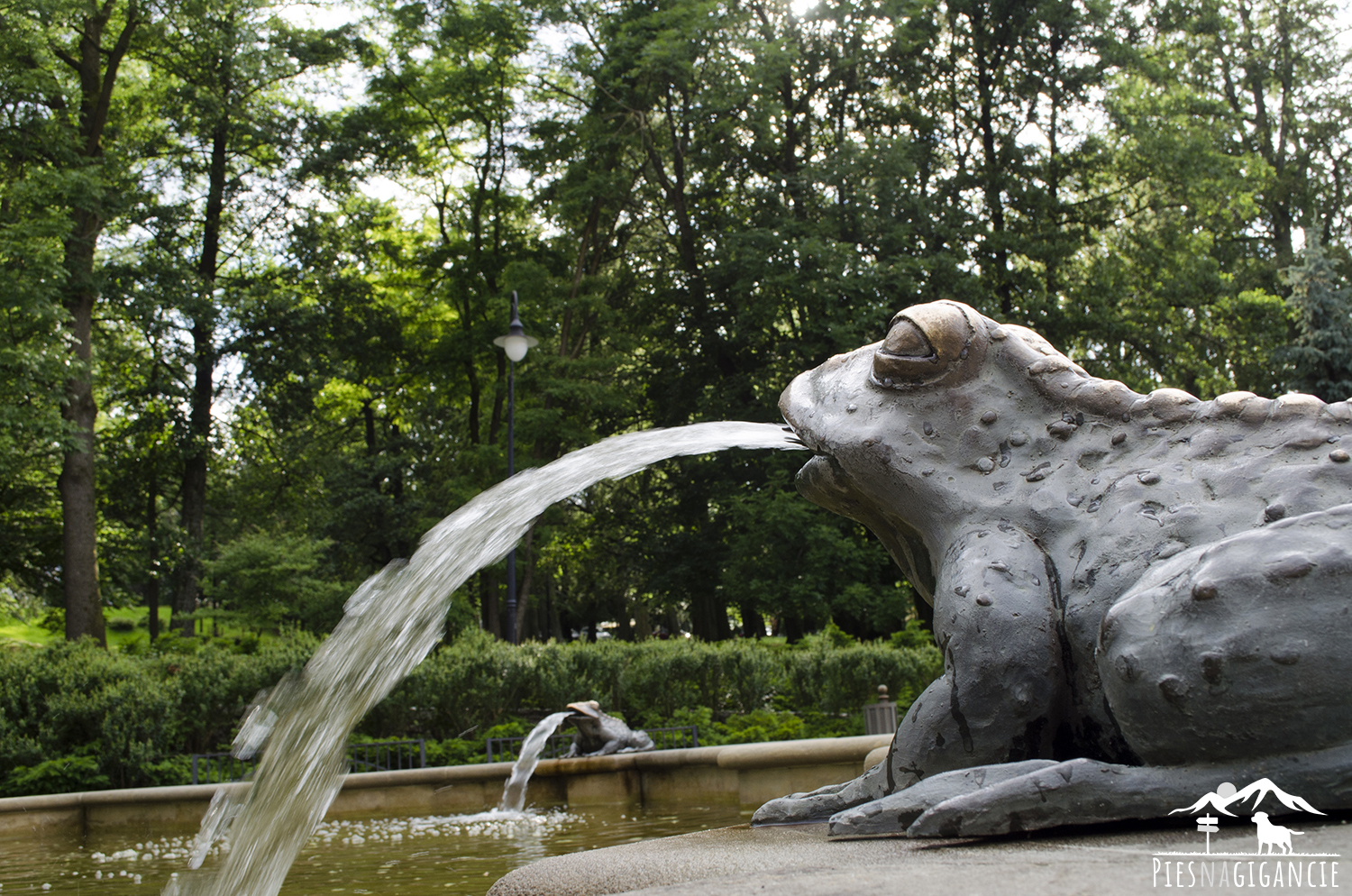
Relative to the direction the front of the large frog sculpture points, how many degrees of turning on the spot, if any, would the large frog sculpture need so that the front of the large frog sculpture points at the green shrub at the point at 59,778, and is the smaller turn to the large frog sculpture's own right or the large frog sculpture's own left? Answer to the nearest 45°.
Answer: approximately 45° to the large frog sculpture's own right

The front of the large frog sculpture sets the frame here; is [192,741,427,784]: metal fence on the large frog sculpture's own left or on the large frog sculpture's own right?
on the large frog sculpture's own right

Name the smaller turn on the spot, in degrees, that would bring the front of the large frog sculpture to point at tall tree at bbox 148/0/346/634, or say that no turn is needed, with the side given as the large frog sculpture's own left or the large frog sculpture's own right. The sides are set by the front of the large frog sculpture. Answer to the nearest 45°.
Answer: approximately 45° to the large frog sculpture's own right

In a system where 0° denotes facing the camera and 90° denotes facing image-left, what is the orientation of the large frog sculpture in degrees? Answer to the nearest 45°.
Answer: approximately 90°

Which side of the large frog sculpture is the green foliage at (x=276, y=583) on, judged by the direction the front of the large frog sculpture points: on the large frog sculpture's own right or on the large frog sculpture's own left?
on the large frog sculpture's own right

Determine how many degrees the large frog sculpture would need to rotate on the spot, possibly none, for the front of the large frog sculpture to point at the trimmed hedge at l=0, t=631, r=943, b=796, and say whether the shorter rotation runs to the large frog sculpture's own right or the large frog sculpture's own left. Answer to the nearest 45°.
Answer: approximately 45° to the large frog sculpture's own right

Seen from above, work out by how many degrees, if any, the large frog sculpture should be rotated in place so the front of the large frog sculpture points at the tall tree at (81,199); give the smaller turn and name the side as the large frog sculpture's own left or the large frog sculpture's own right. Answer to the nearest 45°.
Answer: approximately 45° to the large frog sculpture's own right
